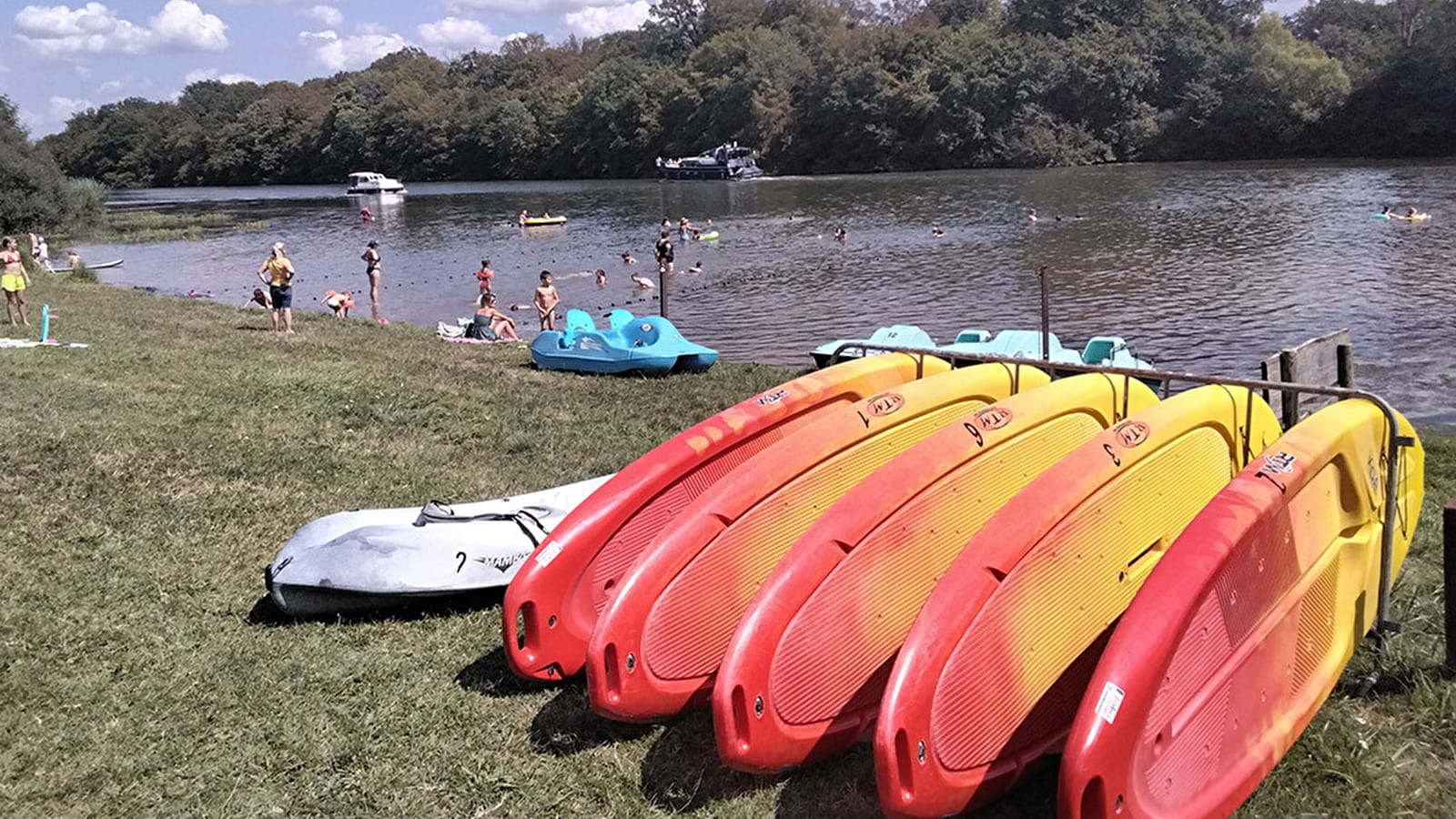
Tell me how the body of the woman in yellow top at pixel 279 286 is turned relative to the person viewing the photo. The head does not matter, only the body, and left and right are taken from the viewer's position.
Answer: facing away from the viewer

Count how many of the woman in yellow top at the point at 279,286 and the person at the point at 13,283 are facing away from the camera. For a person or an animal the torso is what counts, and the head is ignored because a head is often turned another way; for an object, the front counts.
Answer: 1

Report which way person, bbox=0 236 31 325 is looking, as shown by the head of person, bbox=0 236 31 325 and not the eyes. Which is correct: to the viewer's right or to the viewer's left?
to the viewer's right

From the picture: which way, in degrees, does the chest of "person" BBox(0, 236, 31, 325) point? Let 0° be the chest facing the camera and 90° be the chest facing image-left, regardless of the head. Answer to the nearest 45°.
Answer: approximately 315°

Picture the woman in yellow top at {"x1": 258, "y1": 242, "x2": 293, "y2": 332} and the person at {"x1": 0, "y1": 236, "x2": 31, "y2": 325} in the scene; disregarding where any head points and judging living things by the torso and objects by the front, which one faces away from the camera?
the woman in yellow top at {"x1": 258, "y1": 242, "x2": 293, "y2": 332}
